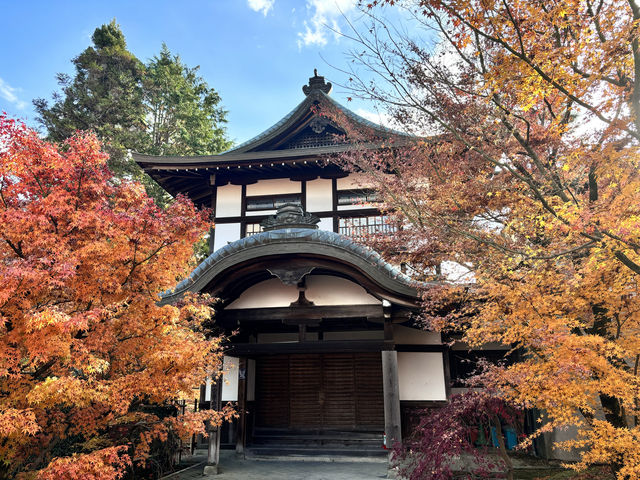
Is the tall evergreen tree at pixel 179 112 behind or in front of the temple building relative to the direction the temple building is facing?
behind

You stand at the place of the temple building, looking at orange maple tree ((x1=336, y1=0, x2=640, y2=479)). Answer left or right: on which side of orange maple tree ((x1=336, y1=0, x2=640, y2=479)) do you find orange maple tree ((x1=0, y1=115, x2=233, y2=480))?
right

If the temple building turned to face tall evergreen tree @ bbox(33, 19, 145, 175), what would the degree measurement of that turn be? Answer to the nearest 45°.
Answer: approximately 135° to its right

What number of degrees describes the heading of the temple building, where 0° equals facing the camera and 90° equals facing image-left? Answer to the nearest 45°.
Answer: approximately 0°

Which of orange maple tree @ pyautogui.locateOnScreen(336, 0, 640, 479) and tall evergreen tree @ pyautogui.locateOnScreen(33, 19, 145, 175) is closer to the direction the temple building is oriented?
the orange maple tree

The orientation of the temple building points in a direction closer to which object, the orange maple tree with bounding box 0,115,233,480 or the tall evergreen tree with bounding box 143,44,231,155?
the orange maple tree

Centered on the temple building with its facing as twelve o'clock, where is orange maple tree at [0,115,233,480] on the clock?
The orange maple tree is roughly at 1 o'clock from the temple building.

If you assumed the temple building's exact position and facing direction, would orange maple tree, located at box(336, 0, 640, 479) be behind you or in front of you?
in front
